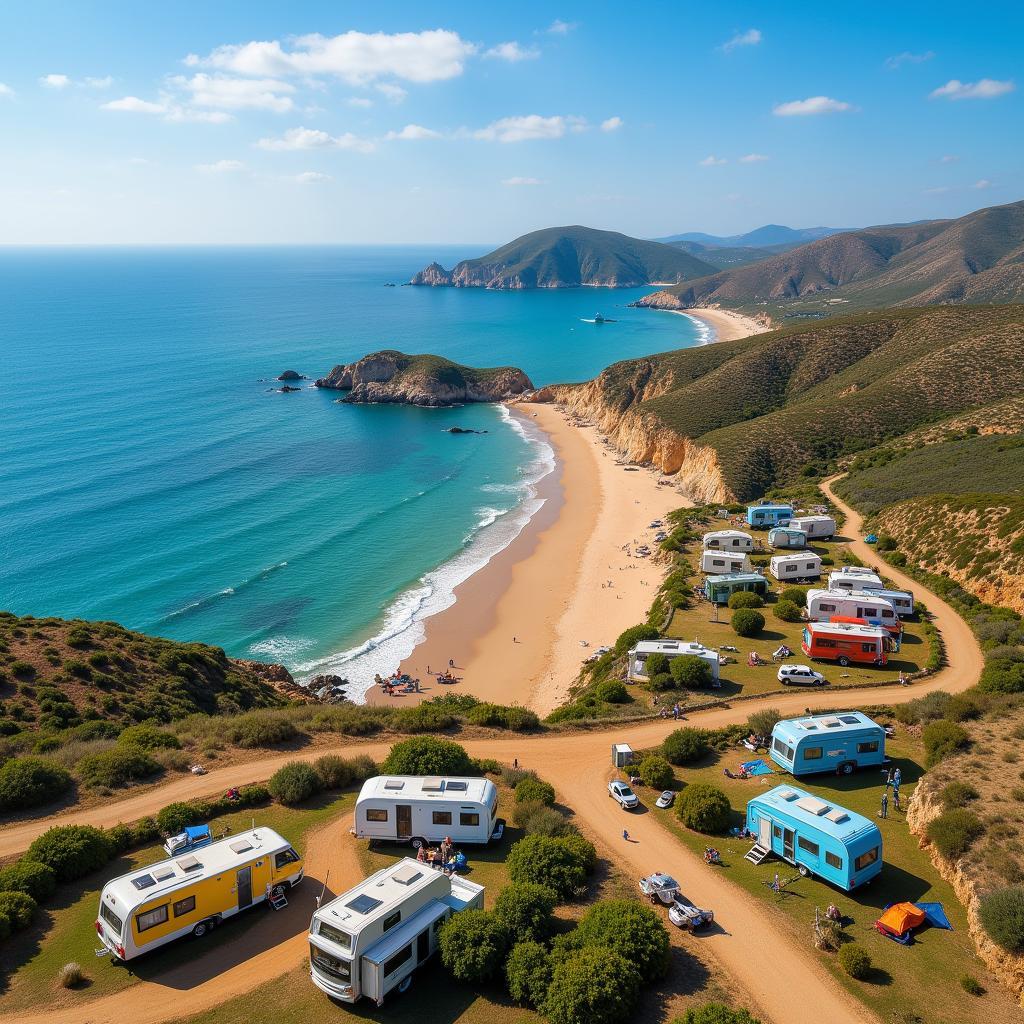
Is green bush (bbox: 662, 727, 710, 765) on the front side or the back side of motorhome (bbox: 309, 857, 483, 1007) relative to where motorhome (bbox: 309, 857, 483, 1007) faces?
on the back side

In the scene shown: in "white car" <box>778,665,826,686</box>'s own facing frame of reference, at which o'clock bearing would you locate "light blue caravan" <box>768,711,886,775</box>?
The light blue caravan is roughly at 3 o'clock from the white car.

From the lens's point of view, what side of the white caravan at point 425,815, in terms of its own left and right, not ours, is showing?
right

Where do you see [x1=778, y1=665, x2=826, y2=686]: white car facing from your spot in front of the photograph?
facing to the right of the viewer

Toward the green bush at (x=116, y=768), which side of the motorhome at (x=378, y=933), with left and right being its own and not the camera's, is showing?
right

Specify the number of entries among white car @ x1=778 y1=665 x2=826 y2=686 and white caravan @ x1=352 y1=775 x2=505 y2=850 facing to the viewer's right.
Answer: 2

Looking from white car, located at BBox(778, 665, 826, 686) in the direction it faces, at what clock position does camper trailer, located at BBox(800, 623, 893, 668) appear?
The camper trailer is roughly at 10 o'clock from the white car.

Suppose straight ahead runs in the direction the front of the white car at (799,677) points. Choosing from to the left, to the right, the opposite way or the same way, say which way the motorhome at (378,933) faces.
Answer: to the right

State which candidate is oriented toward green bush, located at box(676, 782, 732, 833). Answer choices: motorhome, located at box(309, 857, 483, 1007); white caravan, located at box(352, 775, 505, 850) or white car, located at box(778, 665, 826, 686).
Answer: the white caravan

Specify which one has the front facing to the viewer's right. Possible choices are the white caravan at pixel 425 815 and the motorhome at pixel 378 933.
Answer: the white caravan

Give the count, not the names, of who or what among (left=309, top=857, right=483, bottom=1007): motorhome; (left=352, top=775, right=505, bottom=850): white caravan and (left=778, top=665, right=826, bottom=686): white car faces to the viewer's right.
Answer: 2

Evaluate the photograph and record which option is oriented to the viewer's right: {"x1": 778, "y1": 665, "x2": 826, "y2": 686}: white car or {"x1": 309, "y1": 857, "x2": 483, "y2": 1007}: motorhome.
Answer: the white car
